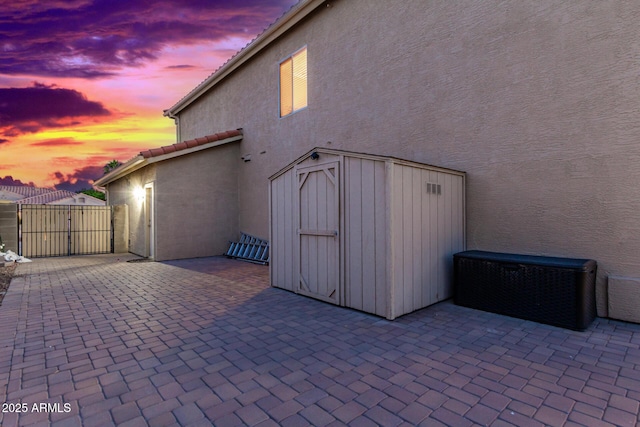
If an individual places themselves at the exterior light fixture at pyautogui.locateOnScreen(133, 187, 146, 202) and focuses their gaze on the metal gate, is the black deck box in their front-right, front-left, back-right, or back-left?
back-left

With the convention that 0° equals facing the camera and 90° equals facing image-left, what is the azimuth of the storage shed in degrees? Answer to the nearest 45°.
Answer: approximately 45°

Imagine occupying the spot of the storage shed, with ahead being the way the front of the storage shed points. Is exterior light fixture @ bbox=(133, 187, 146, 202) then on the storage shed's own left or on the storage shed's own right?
on the storage shed's own right

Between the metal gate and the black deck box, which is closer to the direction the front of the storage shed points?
the metal gate

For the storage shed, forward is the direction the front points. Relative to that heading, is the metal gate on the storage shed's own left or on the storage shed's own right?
on the storage shed's own right

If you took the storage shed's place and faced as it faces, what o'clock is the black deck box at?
The black deck box is roughly at 8 o'clock from the storage shed.

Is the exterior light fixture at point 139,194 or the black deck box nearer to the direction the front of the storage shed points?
the exterior light fixture

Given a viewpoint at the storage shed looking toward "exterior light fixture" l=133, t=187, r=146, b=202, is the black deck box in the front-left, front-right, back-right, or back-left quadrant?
back-right

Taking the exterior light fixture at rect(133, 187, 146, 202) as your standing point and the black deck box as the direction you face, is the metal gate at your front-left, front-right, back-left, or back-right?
back-right

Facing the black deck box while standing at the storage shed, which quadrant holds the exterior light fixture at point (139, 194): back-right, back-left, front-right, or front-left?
back-left
